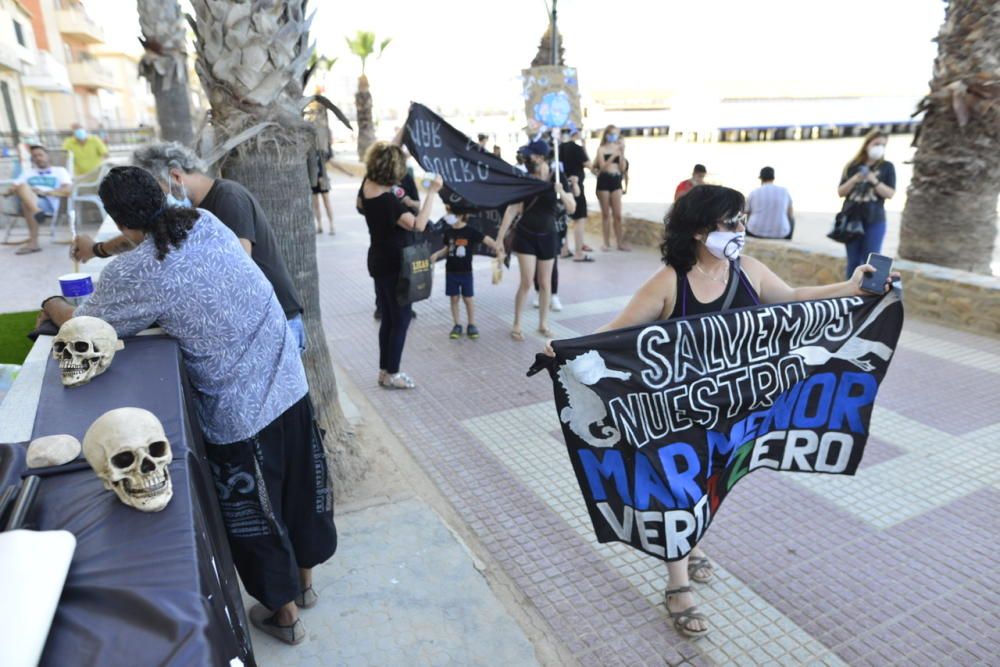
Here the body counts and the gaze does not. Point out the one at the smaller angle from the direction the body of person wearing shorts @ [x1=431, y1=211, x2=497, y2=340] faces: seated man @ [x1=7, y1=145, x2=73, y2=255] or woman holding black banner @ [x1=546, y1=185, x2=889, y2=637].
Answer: the woman holding black banner

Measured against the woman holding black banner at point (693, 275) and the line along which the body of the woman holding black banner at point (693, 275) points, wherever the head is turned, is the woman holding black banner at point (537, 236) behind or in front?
behind

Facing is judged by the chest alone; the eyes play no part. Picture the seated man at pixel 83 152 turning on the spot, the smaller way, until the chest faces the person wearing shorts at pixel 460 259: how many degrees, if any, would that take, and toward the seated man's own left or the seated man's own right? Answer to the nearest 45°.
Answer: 0° — they already face them

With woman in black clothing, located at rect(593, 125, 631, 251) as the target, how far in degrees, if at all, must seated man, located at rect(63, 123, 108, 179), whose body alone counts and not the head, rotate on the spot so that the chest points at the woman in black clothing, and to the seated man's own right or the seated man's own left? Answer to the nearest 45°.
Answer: approximately 45° to the seated man's own left

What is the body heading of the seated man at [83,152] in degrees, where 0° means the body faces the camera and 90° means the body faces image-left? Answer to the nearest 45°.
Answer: approximately 0°

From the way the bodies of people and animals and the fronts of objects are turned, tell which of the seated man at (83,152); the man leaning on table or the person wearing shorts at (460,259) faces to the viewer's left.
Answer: the man leaning on table

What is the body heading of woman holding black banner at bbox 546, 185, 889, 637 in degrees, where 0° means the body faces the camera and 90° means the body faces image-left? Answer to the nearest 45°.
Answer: approximately 315°

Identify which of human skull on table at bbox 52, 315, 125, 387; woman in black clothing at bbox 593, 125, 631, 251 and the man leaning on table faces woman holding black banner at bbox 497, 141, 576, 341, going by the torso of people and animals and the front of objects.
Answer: the woman in black clothing

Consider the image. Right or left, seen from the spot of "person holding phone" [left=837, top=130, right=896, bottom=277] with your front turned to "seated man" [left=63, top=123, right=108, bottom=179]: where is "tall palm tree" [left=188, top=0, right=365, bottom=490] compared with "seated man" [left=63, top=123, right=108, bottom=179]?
left

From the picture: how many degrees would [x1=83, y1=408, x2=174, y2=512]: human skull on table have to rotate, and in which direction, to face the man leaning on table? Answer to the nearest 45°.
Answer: approximately 135° to its left
